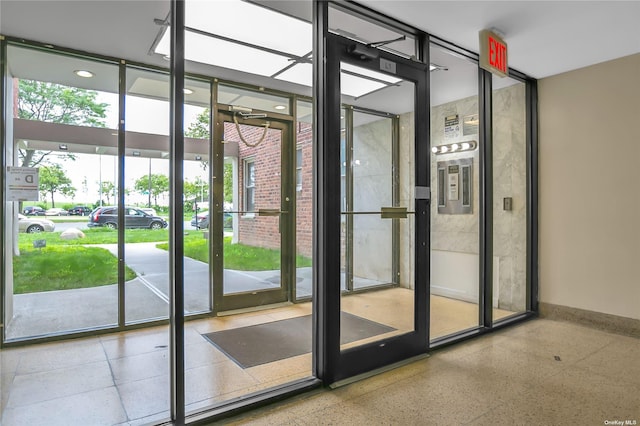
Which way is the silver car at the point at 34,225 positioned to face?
to the viewer's right

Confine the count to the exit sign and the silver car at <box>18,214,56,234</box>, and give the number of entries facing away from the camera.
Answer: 0

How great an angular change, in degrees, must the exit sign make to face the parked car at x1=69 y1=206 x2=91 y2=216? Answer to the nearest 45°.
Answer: approximately 135° to its right

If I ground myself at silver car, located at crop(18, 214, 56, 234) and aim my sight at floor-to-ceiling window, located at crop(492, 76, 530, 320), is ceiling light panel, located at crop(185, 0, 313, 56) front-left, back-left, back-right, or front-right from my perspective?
front-right

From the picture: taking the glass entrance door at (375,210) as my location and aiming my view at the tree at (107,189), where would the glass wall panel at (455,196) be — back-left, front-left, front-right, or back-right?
back-right

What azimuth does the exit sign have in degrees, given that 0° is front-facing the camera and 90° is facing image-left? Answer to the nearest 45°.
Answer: approximately 315°
